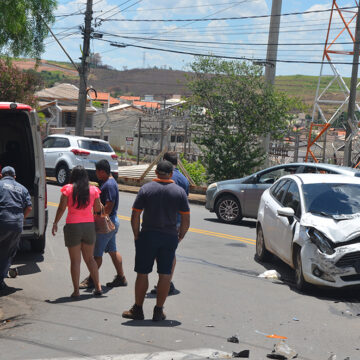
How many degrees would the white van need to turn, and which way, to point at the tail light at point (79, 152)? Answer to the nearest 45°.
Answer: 0° — it already faces it

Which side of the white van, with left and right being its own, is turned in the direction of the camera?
back

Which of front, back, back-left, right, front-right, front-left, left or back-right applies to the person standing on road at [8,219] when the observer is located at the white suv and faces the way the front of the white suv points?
back-left

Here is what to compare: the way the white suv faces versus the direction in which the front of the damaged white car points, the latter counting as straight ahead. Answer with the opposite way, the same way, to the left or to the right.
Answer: the opposite way

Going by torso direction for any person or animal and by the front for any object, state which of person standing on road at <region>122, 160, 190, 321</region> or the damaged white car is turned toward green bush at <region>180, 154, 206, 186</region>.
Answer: the person standing on road

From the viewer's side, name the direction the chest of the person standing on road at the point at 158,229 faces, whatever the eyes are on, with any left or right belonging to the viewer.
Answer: facing away from the viewer

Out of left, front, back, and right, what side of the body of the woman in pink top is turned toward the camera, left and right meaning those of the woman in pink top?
back

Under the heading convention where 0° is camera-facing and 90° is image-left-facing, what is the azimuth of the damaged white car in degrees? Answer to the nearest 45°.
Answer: approximately 315°

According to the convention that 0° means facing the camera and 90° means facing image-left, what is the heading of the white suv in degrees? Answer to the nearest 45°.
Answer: approximately 135°

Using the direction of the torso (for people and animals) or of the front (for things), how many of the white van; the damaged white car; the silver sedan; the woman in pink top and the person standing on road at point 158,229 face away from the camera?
3

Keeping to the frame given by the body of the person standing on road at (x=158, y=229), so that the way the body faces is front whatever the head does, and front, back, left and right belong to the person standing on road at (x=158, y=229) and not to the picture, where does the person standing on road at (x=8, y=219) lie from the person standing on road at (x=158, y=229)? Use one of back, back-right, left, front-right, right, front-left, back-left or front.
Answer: front-left

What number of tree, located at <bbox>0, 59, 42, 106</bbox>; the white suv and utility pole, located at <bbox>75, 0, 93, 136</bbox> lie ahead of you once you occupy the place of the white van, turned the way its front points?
3

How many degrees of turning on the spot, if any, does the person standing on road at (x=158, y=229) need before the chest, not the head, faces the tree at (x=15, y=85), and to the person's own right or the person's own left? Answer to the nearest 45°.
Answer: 0° — they already face it

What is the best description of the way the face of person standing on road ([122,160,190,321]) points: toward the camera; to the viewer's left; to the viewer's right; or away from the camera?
away from the camera

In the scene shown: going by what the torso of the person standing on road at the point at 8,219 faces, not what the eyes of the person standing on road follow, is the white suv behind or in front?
in front
